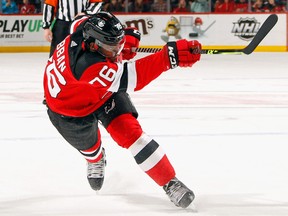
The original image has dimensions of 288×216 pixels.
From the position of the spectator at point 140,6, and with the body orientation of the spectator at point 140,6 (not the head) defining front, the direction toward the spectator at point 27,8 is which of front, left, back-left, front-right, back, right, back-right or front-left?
right

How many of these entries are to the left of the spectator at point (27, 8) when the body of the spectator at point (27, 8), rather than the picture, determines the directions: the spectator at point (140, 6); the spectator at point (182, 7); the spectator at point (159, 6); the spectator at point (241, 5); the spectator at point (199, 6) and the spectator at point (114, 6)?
6

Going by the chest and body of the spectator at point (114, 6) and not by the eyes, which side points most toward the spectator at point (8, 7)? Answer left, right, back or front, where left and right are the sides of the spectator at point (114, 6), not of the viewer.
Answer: right

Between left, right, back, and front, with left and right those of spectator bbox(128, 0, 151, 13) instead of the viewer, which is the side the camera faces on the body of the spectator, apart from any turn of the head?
front

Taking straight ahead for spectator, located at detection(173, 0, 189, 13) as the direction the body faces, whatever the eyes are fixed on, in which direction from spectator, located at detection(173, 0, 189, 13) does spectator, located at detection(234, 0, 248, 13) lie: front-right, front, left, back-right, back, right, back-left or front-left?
left

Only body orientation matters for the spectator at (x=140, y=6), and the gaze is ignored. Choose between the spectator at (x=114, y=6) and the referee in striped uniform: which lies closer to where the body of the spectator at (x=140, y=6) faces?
the referee in striped uniform

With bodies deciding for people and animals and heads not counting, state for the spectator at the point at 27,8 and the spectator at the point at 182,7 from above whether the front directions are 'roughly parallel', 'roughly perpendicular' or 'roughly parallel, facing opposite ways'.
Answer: roughly parallel

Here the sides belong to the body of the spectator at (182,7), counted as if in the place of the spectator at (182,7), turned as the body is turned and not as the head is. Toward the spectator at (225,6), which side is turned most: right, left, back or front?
left

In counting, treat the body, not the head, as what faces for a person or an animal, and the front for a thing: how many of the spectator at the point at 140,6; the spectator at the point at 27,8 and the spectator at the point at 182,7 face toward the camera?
3

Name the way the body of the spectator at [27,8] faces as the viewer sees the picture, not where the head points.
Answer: toward the camera

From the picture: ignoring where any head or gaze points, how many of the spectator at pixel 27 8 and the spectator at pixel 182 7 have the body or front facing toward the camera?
2

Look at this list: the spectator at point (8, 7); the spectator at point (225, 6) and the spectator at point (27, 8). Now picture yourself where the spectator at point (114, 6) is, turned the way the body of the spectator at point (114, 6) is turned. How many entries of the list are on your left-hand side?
1

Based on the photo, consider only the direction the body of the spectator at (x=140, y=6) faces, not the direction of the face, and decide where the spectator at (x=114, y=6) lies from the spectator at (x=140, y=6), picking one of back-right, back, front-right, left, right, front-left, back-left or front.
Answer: right

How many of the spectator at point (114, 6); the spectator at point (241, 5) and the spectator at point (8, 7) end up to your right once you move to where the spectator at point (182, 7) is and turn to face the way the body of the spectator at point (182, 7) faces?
2

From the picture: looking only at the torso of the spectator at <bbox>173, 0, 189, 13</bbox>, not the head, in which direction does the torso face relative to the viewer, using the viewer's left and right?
facing the viewer

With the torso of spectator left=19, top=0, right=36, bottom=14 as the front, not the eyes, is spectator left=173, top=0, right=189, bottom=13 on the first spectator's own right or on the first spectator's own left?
on the first spectator's own left

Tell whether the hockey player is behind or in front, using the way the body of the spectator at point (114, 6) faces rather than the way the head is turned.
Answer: in front
